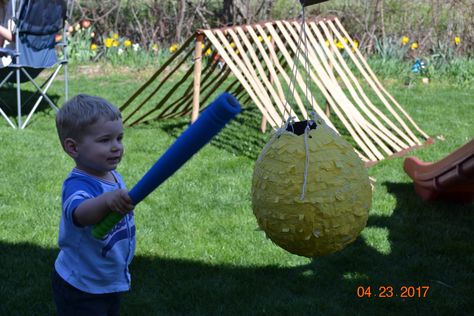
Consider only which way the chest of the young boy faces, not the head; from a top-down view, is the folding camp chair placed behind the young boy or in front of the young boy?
behind

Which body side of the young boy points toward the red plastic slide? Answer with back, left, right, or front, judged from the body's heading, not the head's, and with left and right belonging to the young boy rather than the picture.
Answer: left

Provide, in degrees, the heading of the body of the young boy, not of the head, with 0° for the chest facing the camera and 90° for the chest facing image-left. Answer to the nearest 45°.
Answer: approximately 315°
